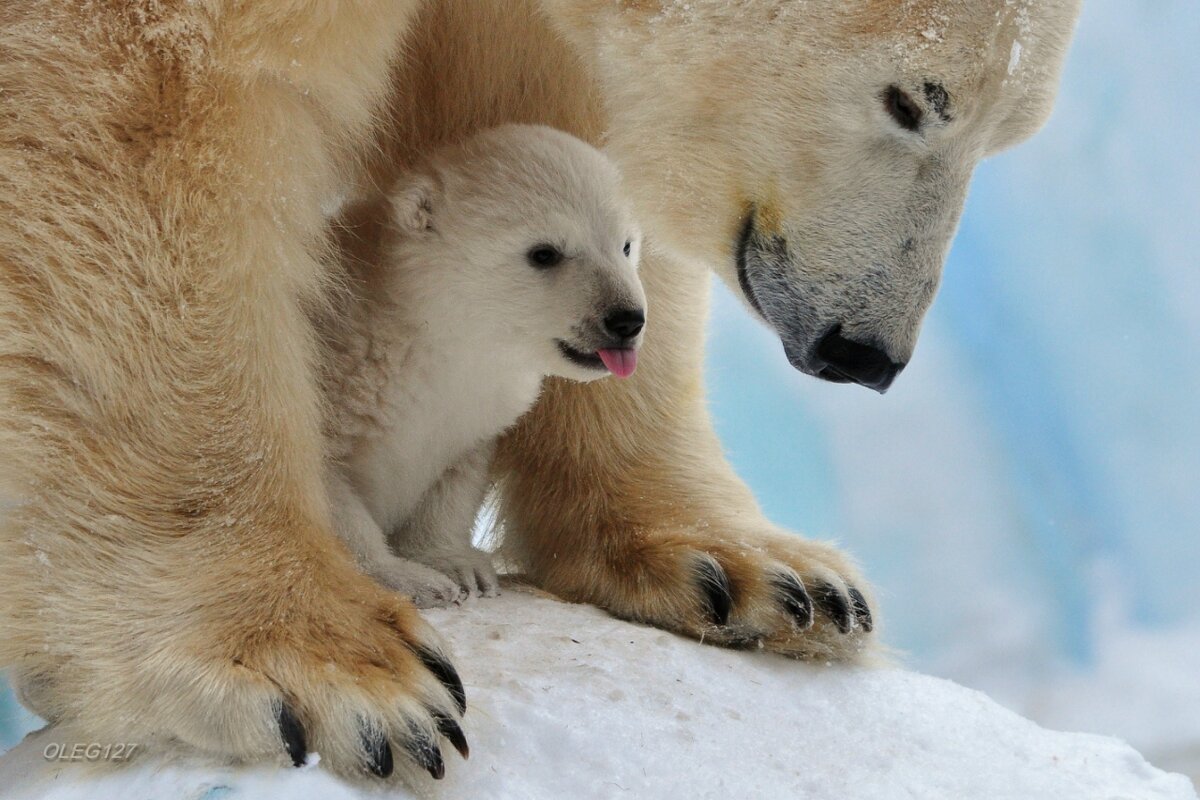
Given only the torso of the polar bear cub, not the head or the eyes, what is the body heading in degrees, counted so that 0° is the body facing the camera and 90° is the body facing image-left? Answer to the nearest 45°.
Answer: approximately 315°
